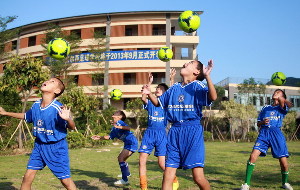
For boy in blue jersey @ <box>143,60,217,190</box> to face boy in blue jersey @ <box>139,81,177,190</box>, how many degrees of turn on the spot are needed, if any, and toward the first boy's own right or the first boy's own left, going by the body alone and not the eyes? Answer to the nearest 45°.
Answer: approximately 135° to the first boy's own right

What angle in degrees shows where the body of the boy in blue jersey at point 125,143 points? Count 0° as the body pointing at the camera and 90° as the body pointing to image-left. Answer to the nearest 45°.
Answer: approximately 90°

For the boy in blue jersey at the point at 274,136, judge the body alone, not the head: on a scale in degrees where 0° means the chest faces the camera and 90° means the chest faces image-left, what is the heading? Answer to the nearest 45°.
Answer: approximately 0°

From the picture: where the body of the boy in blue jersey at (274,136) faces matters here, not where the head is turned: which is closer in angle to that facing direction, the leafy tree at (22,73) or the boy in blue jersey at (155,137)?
the boy in blue jersey
